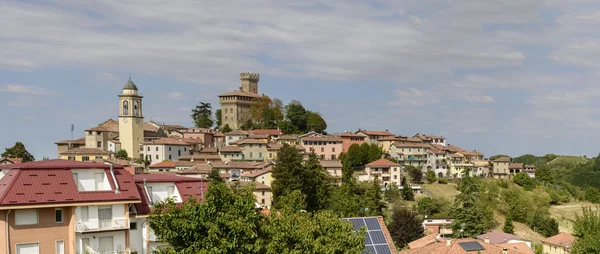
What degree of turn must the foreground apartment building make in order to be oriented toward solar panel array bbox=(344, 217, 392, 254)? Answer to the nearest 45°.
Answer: approximately 90° to its left

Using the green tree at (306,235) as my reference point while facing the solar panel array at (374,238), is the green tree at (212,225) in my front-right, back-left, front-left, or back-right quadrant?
back-left

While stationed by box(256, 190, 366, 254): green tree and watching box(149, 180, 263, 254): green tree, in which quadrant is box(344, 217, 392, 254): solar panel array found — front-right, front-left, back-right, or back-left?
back-right

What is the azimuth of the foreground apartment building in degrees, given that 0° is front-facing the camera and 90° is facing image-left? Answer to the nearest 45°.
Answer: approximately 0°
